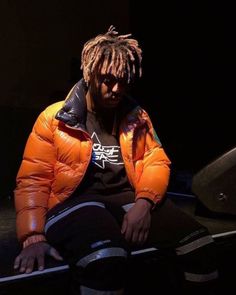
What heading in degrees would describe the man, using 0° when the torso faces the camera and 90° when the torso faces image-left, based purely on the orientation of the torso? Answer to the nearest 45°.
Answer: approximately 315°
